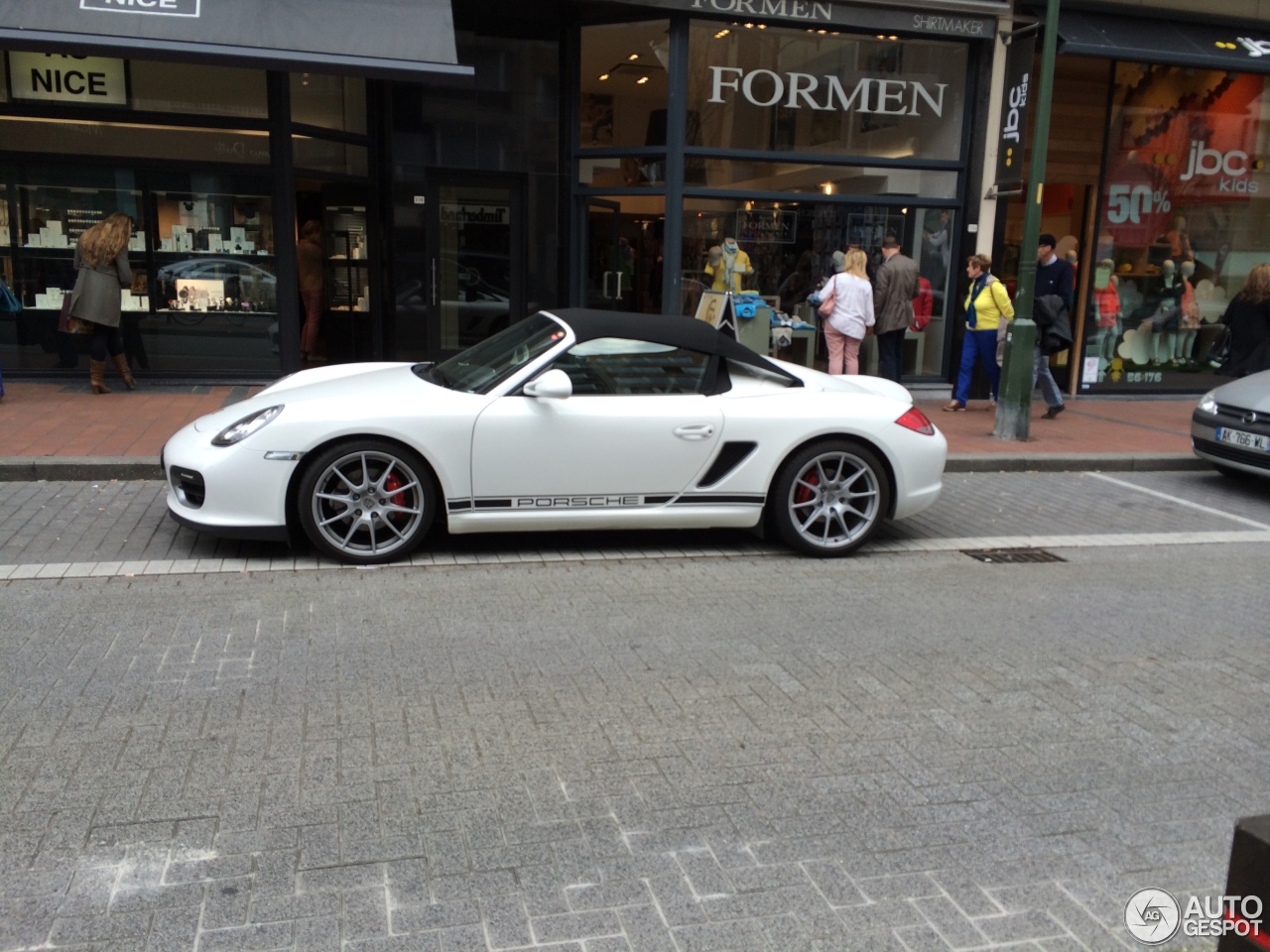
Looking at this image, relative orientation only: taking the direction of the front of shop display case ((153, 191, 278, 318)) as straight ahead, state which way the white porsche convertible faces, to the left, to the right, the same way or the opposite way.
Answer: to the right

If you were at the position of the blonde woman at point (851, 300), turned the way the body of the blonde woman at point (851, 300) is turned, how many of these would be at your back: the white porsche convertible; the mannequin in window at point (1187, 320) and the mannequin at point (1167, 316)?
1

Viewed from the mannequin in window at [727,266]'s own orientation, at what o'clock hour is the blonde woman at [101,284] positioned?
The blonde woman is roughly at 2 o'clock from the mannequin in window.

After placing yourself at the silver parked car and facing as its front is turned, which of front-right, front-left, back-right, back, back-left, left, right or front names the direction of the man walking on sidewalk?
right

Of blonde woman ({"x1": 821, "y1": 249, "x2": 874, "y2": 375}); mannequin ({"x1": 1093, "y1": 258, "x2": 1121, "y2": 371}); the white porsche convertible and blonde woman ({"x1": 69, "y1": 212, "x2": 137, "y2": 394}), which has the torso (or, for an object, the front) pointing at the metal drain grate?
the mannequin

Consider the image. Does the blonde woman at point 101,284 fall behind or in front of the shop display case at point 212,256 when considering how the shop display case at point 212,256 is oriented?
in front

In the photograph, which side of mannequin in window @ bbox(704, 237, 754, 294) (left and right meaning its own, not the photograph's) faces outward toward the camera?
front

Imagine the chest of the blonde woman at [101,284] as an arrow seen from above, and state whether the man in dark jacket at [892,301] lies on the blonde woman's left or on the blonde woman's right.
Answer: on the blonde woman's right

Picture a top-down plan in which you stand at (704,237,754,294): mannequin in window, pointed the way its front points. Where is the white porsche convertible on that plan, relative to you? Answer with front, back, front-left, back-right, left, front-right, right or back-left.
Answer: front

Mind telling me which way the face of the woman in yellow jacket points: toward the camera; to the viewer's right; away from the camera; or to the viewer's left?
to the viewer's left

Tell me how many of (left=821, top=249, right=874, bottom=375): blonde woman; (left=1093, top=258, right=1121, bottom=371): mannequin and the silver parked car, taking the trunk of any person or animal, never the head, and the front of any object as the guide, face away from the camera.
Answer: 1

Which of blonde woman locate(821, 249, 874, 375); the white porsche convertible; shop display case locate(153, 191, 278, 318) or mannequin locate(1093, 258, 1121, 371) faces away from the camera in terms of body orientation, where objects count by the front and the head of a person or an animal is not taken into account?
the blonde woman

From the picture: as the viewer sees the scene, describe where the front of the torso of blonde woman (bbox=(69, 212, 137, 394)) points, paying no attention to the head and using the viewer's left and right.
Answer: facing away from the viewer and to the right of the viewer

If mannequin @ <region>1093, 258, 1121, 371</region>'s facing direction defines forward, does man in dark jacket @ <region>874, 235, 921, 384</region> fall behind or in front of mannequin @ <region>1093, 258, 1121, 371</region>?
in front

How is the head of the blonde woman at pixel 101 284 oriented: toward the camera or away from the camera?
away from the camera

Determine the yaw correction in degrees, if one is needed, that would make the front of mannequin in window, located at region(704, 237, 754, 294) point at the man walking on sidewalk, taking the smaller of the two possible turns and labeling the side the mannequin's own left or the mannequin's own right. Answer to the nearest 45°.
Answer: approximately 90° to the mannequin's own left

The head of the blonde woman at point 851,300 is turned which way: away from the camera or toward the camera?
away from the camera
